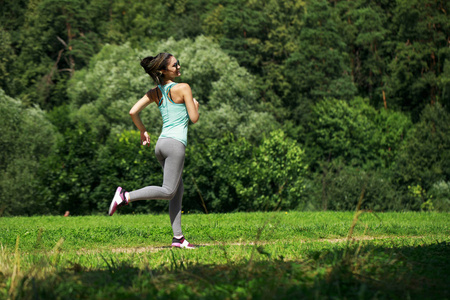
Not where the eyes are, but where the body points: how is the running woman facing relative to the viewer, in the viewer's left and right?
facing away from the viewer and to the right of the viewer

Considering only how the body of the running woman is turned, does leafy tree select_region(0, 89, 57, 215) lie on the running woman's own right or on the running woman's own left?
on the running woman's own left

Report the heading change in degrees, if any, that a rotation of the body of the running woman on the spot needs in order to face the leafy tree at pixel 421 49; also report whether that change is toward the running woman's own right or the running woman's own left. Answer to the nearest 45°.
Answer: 0° — they already face it

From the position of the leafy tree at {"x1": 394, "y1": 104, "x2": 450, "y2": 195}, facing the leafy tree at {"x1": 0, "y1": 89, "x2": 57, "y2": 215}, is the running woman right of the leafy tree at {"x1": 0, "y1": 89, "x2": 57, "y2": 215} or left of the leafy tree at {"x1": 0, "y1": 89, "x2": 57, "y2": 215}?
left

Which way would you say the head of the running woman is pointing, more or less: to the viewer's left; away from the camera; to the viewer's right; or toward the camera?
to the viewer's right

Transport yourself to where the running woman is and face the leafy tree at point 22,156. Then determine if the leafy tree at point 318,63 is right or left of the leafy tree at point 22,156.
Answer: right

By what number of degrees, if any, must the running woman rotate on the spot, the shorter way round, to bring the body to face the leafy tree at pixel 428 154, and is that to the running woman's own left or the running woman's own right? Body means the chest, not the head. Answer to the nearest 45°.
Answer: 0° — they already face it
